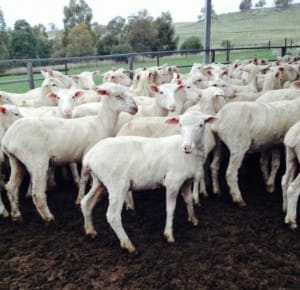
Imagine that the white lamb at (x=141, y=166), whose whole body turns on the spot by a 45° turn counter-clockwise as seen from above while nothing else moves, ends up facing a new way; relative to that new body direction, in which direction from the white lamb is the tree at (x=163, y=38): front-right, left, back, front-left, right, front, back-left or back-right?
front-left

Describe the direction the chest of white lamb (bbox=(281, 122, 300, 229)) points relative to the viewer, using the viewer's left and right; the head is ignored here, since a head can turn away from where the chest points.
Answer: facing to the right of the viewer

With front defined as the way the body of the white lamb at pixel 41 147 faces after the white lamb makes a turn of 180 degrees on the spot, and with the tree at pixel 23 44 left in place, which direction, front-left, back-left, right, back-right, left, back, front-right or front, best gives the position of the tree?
right

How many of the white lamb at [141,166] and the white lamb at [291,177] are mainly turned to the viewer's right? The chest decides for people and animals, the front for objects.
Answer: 2

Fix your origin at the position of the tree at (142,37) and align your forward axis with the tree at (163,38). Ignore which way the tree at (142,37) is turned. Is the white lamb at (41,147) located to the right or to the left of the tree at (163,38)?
right

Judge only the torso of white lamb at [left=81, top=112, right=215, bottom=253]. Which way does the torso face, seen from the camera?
to the viewer's right

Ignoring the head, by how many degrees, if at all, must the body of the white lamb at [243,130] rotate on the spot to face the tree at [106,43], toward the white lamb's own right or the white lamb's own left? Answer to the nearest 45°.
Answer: approximately 135° to the white lamb's own left

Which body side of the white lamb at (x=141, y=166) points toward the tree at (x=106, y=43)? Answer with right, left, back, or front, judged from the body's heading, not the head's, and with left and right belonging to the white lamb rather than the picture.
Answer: left

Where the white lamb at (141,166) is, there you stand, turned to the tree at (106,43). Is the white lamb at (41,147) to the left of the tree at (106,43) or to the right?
left

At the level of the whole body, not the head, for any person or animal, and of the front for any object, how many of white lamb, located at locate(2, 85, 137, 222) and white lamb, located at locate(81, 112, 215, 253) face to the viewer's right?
2

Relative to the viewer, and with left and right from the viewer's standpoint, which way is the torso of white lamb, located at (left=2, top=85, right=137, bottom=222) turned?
facing to the right of the viewer

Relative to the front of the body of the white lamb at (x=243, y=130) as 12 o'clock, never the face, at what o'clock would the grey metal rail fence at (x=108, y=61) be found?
The grey metal rail fence is roughly at 8 o'clock from the white lamb.
